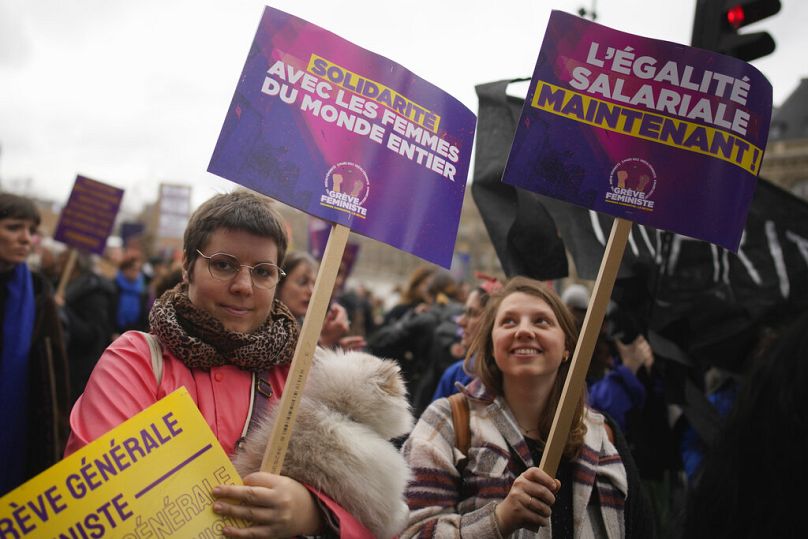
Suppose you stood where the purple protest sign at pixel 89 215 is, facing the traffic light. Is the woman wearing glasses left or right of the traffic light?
right

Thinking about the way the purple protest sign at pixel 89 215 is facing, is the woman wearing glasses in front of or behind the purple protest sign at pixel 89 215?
in front

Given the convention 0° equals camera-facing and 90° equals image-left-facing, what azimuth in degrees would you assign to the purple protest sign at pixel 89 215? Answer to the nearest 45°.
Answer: approximately 0°

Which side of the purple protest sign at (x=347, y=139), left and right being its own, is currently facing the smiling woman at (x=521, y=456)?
left

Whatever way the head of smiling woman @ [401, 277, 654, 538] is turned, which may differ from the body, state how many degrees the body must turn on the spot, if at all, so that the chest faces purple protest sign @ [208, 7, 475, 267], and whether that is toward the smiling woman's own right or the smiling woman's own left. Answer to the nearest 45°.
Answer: approximately 45° to the smiling woman's own right

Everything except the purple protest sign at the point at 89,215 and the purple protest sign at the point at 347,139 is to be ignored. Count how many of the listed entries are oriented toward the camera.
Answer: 2

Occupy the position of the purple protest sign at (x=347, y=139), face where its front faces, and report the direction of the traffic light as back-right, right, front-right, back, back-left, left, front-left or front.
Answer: back-left
